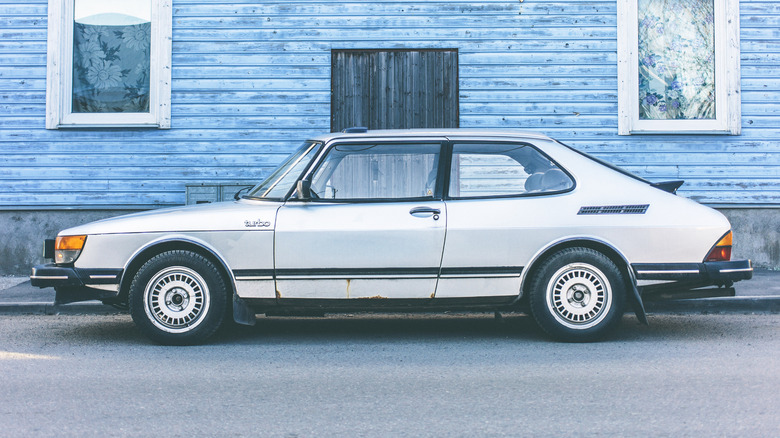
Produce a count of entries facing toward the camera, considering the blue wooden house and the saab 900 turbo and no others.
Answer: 1

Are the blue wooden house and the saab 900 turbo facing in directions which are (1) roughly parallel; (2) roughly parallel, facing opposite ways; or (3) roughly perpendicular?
roughly perpendicular

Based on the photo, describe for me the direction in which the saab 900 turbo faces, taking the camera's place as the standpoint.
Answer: facing to the left of the viewer

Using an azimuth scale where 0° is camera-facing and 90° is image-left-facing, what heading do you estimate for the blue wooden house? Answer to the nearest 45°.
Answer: approximately 0°

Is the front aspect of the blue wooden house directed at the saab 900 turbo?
yes
